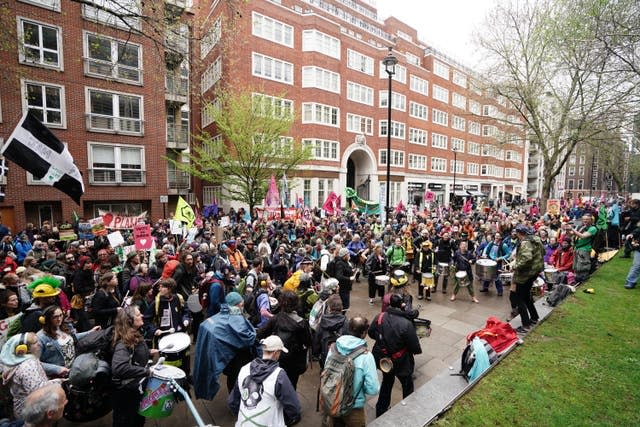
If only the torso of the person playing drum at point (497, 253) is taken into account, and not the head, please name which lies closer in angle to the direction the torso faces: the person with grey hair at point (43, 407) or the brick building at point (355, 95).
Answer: the person with grey hair

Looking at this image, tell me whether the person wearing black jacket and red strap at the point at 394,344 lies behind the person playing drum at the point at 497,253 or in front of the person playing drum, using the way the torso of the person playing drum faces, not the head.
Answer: in front

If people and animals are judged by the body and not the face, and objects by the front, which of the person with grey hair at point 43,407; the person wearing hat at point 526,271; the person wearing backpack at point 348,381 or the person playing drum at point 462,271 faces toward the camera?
the person playing drum

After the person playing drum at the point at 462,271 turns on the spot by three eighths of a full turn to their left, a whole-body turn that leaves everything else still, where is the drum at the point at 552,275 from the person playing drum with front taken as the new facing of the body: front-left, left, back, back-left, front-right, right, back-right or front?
front-right

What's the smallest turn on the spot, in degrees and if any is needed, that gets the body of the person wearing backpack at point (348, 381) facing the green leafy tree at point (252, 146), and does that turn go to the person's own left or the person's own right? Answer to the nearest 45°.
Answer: approximately 45° to the person's own left

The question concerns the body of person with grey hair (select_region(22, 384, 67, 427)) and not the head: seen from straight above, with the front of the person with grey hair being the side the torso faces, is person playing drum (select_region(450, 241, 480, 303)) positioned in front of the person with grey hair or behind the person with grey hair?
in front

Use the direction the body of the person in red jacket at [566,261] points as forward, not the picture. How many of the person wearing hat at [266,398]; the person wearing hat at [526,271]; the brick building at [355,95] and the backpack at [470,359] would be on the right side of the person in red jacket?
1

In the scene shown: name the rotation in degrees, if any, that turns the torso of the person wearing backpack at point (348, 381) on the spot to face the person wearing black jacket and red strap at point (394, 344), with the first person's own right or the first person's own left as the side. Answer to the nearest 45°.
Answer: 0° — they already face them

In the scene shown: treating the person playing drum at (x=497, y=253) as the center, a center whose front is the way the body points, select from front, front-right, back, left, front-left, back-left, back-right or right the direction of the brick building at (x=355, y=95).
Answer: right

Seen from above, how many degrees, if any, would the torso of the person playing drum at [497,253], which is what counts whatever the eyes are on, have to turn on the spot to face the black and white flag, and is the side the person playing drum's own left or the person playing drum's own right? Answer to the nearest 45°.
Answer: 0° — they already face it

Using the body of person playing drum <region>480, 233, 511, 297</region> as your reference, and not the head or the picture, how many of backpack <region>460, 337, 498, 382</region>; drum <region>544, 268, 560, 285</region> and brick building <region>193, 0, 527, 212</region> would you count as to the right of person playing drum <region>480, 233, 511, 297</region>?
1

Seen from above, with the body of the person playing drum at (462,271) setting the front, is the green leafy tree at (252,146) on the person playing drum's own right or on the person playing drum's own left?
on the person playing drum's own right
